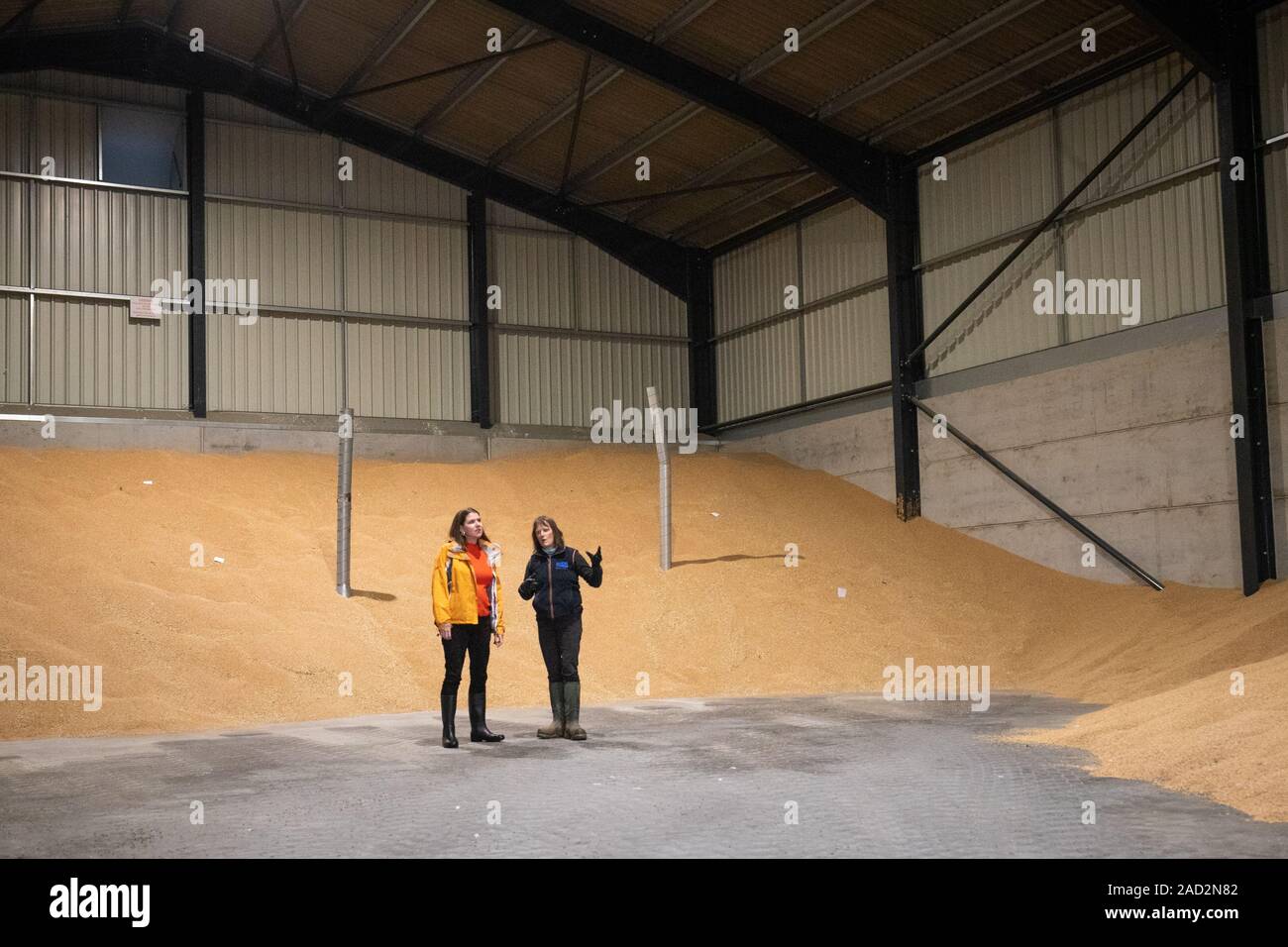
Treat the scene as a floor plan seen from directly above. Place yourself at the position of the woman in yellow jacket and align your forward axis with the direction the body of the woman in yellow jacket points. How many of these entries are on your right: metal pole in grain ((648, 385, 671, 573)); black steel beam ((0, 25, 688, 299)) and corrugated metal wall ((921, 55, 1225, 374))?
0

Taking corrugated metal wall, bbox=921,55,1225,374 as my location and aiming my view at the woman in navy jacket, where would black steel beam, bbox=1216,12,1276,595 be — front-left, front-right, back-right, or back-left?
front-left

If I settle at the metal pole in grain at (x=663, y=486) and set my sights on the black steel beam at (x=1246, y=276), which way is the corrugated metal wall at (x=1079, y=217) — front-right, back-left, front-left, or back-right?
front-left

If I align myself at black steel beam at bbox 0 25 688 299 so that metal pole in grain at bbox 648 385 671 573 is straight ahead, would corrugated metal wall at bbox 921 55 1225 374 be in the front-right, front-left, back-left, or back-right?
front-left

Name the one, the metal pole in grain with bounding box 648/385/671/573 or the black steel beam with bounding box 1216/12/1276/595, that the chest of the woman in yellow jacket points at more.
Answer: the black steel beam

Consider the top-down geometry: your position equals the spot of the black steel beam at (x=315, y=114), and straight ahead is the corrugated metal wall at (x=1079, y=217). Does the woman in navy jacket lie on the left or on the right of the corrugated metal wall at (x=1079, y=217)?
right

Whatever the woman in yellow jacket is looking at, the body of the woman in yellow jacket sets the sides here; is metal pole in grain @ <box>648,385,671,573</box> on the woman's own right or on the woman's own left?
on the woman's own left

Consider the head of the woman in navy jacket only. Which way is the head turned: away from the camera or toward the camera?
toward the camera

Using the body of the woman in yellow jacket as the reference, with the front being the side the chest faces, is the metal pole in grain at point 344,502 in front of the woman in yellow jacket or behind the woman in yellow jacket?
behind

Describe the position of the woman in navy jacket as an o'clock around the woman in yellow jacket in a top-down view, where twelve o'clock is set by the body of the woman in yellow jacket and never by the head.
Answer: The woman in navy jacket is roughly at 10 o'clock from the woman in yellow jacket.

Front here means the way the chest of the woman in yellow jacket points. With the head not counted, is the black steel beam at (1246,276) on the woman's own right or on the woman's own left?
on the woman's own left

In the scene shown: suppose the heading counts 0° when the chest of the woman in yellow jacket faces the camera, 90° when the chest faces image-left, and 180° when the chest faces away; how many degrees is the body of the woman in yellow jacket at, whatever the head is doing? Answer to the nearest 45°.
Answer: approximately 315°

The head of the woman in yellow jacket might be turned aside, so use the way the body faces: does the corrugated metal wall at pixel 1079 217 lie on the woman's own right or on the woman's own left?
on the woman's own left

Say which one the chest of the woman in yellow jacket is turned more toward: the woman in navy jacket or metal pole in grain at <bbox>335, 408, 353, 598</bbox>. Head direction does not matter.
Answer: the woman in navy jacket
